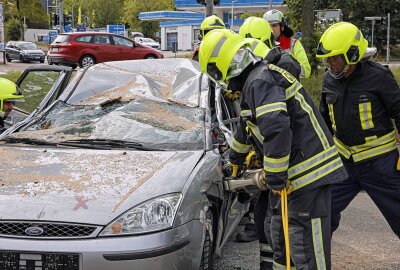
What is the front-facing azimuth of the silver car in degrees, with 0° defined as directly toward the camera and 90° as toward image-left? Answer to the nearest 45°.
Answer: approximately 45°

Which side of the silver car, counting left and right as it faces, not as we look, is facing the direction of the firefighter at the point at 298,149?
left

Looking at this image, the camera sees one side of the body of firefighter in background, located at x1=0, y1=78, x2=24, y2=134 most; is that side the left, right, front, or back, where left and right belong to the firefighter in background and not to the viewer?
right

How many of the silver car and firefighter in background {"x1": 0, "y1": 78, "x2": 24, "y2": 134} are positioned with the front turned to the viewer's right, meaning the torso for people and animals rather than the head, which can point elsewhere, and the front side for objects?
1

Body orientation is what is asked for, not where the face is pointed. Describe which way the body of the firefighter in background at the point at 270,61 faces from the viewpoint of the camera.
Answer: to the viewer's left
